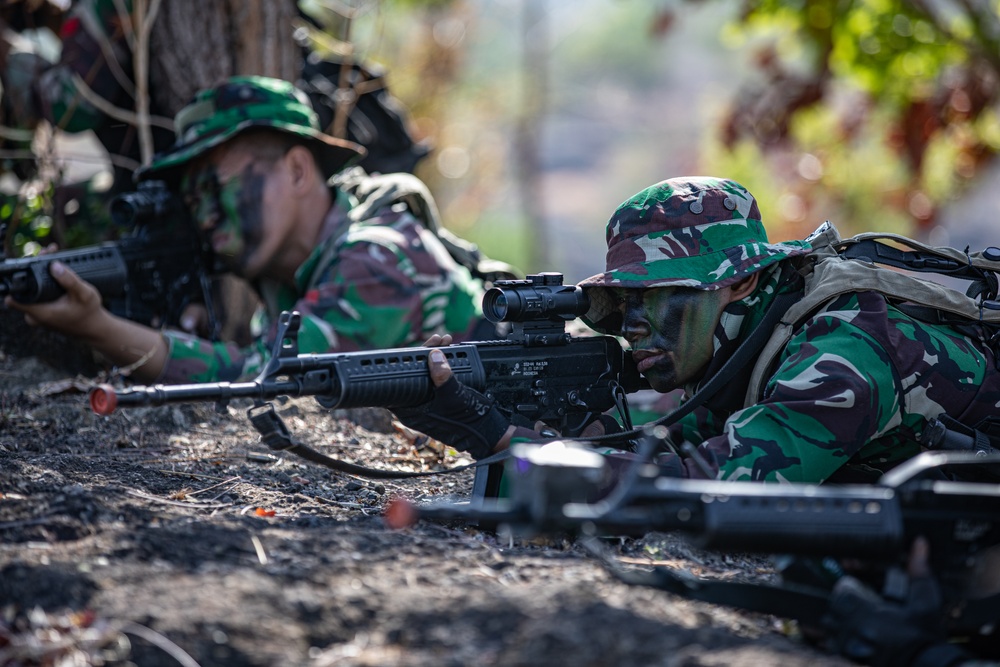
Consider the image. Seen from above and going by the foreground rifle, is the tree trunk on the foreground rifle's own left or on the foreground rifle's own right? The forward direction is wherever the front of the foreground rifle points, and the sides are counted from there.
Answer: on the foreground rifle's own right

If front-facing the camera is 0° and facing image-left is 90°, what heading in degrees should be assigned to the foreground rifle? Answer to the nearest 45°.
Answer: approximately 90°
